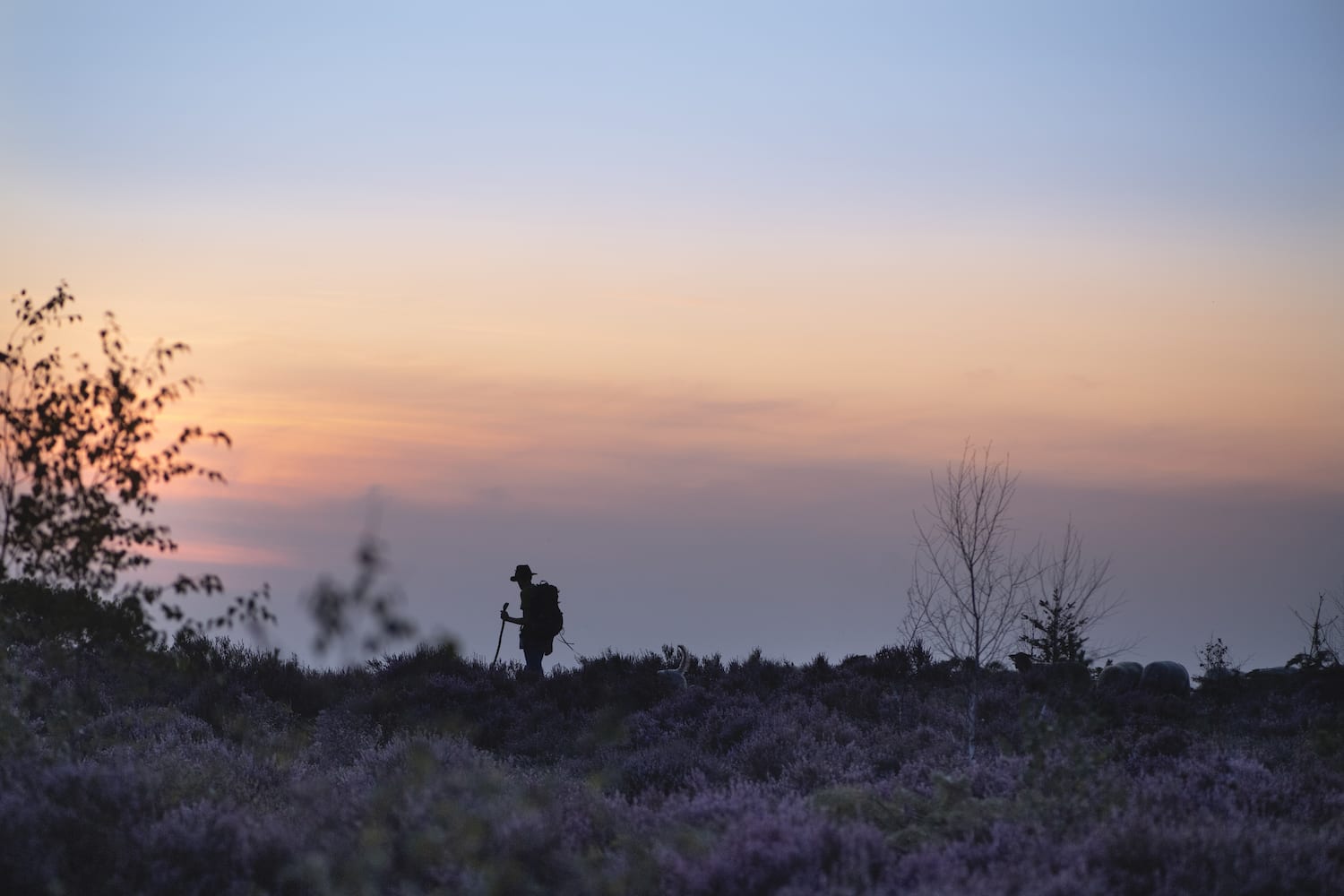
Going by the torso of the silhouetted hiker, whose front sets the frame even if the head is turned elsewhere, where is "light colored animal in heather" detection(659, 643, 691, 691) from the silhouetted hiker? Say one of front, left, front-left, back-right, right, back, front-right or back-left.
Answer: back-left

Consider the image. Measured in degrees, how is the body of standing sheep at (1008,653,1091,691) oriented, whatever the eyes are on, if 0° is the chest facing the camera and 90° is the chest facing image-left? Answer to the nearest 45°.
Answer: approximately 90°

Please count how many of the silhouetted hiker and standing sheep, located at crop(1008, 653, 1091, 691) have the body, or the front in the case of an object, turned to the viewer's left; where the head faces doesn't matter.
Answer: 2

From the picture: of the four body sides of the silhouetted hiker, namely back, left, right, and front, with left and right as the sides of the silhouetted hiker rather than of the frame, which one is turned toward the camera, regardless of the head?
left

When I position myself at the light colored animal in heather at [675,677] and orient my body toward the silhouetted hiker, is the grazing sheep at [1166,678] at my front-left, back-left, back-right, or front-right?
back-right

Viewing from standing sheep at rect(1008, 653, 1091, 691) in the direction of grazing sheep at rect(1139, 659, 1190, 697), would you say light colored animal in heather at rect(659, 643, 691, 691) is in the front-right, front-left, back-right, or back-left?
back-left

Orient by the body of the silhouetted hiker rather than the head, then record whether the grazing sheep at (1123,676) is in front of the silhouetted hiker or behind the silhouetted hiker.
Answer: behind
